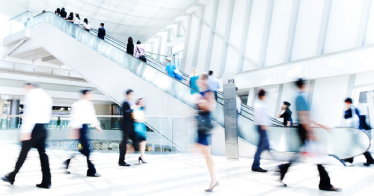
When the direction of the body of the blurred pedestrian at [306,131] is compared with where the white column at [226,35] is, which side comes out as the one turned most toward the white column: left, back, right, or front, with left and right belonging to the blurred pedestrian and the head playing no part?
left

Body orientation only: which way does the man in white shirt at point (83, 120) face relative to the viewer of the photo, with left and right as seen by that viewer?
facing to the right of the viewer

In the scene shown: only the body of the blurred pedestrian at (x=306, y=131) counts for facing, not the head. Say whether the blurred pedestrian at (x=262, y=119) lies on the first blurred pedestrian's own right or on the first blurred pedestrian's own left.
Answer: on the first blurred pedestrian's own left

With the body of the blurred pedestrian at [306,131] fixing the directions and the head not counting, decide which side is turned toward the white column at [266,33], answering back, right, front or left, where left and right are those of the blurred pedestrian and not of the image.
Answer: left

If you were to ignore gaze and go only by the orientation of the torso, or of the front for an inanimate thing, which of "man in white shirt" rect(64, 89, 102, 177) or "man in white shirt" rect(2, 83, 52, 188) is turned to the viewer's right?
"man in white shirt" rect(64, 89, 102, 177)

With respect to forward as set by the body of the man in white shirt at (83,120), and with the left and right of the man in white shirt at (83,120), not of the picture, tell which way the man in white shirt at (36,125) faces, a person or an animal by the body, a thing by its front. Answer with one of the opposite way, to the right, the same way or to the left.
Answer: the opposite way

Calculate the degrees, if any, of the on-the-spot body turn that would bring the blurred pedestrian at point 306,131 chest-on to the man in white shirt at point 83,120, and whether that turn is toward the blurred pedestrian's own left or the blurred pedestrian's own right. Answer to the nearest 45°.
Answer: approximately 180°
